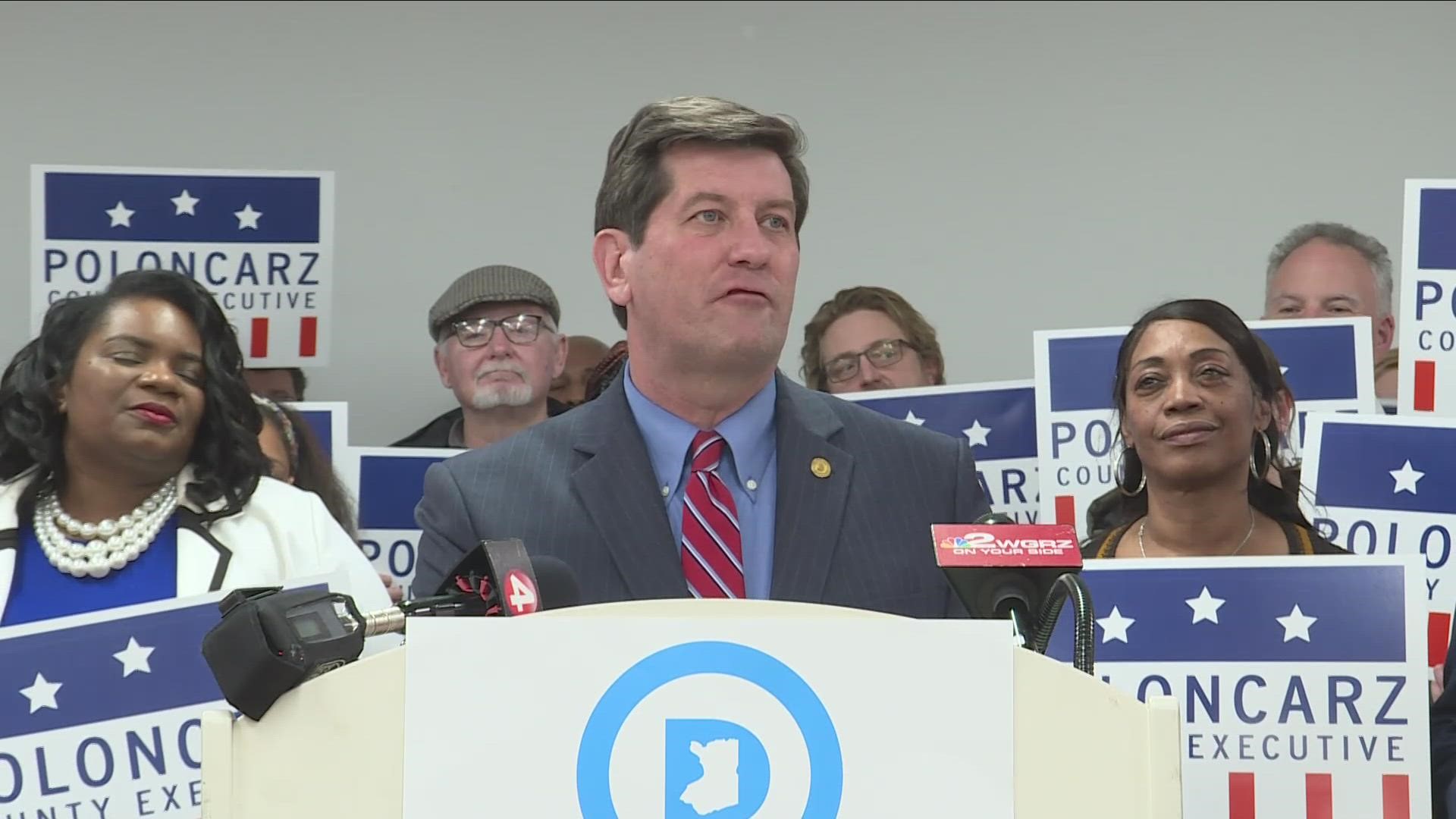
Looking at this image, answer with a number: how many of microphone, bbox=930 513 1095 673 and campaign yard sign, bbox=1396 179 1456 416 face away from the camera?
1

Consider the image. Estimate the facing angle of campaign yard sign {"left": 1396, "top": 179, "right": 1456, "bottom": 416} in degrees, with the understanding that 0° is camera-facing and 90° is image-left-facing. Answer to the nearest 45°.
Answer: approximately 0°

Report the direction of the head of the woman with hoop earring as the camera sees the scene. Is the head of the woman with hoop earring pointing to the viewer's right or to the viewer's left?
to the viewer's left

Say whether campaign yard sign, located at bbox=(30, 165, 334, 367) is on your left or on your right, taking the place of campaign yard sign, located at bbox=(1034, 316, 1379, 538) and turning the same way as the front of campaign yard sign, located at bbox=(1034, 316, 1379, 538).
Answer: on your right

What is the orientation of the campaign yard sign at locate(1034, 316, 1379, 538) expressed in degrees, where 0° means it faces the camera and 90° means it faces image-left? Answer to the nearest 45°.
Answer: approximately 0°

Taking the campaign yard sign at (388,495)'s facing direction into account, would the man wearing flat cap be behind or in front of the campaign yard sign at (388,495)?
behind

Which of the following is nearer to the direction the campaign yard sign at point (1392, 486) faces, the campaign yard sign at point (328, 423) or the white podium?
the white podium

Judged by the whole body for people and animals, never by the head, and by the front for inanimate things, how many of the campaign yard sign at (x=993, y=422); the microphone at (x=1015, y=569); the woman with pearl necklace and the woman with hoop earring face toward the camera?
3
